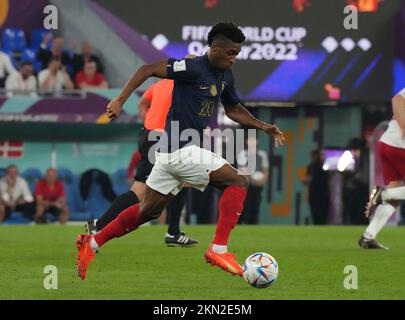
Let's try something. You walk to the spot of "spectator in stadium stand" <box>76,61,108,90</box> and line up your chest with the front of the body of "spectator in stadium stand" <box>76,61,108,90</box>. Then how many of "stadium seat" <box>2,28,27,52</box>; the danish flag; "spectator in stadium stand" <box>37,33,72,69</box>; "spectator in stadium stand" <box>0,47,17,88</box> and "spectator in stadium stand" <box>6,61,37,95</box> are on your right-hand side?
5

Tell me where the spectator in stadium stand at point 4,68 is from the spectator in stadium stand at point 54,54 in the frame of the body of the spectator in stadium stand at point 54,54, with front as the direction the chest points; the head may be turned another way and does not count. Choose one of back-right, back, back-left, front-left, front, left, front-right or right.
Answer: right

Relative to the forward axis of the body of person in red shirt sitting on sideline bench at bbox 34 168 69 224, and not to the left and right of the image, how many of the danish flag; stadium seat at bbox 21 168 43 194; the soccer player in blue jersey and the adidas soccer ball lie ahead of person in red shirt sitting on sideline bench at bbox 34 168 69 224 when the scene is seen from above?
2

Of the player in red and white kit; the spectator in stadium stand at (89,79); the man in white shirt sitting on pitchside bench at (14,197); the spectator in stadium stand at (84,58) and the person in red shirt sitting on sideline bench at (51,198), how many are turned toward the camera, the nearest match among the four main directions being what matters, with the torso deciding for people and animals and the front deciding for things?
4

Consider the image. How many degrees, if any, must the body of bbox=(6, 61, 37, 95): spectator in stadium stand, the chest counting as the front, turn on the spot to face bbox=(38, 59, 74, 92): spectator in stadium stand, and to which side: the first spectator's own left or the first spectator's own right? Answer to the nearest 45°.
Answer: approximately 90° to the first spectator's own left
